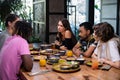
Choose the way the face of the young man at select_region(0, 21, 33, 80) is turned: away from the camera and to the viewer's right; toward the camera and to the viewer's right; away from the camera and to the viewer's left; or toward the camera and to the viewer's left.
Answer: away from the camera and to the viewer's right

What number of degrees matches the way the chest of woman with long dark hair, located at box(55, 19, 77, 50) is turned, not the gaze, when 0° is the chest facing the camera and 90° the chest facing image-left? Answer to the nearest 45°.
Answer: approximately 45°

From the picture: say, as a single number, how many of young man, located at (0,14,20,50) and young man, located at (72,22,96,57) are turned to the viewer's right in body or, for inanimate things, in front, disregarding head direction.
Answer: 1

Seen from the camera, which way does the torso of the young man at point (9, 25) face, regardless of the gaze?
to the viewer's right
